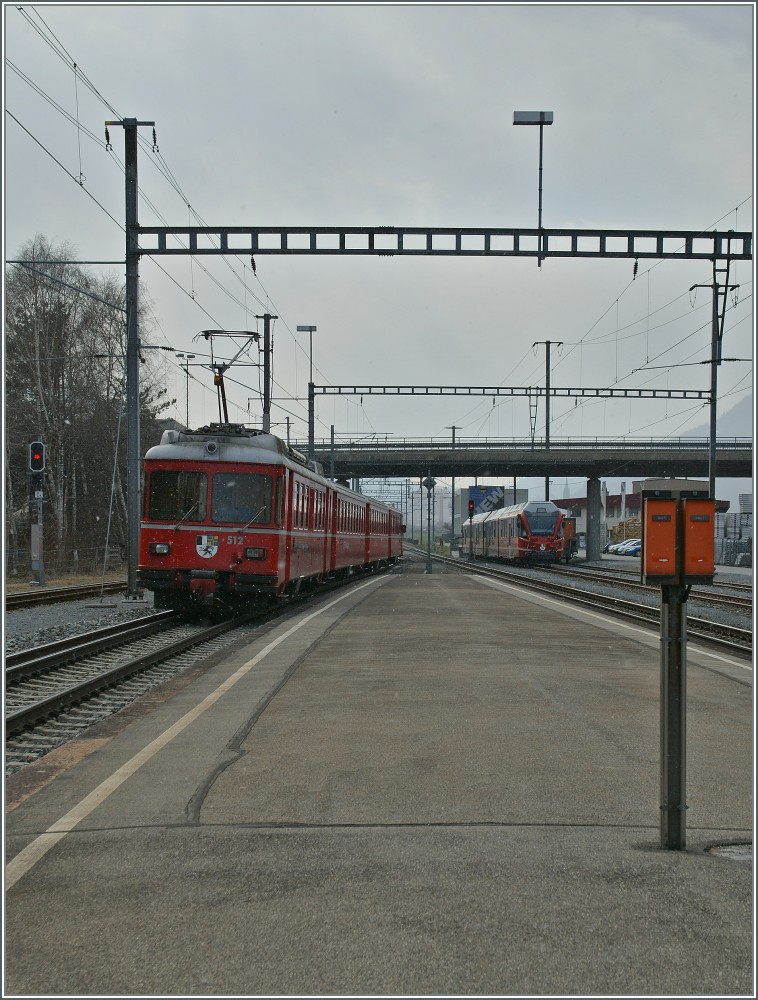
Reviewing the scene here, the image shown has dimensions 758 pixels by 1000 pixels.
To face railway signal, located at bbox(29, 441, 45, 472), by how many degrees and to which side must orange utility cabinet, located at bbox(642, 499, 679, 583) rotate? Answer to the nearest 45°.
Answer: approximately 135° to its right

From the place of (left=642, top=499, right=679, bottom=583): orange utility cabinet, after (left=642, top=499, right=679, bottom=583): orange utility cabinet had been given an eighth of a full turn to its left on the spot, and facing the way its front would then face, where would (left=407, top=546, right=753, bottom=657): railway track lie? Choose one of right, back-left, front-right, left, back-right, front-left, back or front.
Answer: back-left

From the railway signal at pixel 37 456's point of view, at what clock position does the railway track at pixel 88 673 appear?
The railway track is roughly at 12 o'clock from the railway signal.

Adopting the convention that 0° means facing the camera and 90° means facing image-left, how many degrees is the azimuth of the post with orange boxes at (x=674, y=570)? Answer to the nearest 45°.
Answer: approximately 0°

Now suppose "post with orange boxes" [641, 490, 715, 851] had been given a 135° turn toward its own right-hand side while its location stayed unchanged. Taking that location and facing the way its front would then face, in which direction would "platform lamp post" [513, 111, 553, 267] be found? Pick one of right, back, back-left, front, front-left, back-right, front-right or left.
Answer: front-right

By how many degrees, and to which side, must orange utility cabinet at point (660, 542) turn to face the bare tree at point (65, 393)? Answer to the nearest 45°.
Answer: approximately 135° to its right

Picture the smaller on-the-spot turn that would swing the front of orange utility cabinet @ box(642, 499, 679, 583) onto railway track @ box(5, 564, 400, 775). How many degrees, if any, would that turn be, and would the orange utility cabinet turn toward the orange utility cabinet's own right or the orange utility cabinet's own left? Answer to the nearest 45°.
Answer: approximately 135° to the orange utility cabinet's own right
